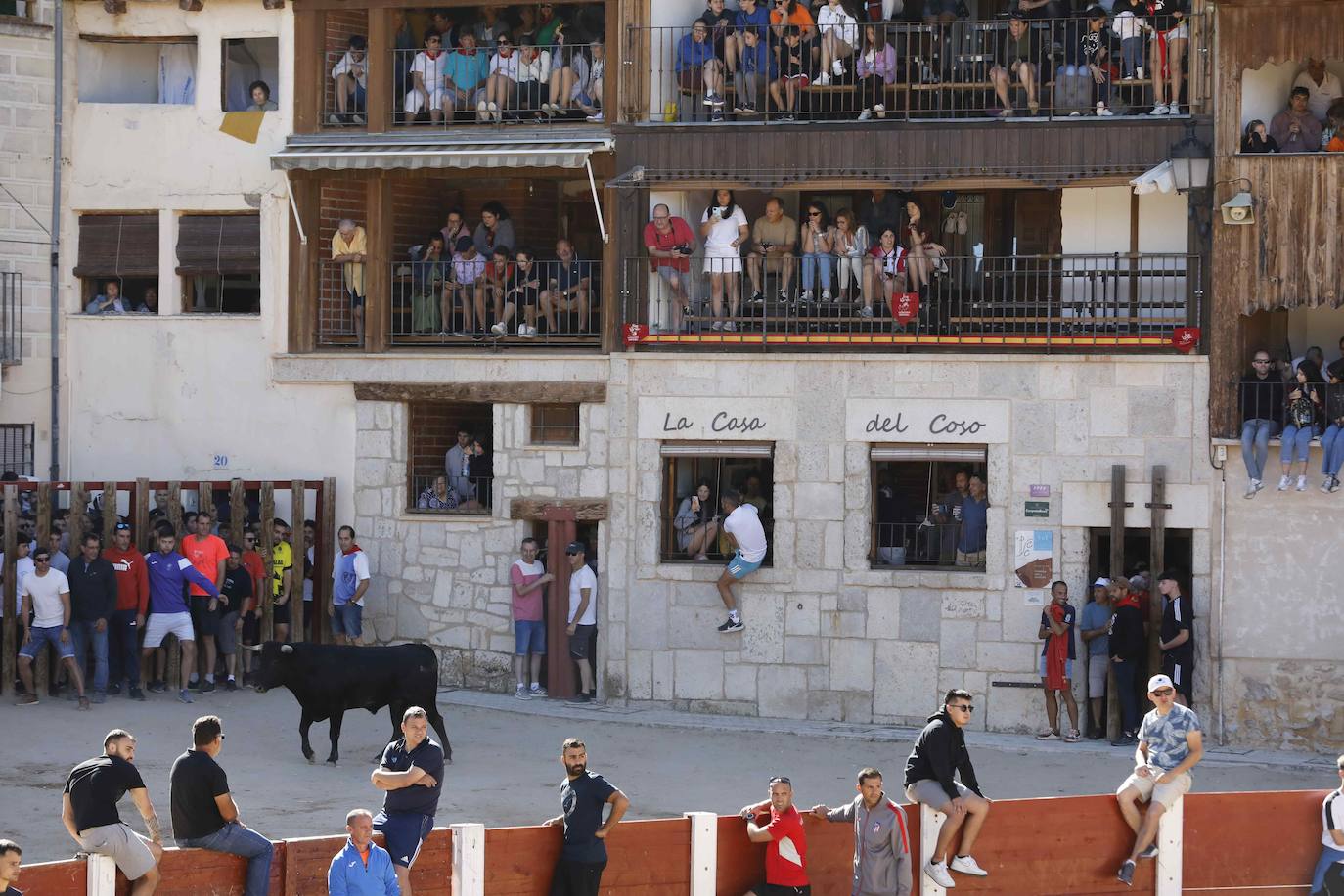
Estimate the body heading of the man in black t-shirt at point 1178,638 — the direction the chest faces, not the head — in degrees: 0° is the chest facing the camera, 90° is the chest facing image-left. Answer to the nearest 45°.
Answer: approximately 90°

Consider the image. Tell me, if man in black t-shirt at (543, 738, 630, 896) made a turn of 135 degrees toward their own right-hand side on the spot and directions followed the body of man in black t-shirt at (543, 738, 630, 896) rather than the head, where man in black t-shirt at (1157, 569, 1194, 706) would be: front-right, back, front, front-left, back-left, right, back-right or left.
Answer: front-right

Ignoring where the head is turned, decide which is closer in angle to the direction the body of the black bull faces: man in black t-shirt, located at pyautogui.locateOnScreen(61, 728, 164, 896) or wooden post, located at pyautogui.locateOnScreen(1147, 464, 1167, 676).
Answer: the man in black t-shirt

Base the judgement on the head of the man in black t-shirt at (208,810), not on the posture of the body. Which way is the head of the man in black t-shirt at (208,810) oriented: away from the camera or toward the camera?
away from the camera

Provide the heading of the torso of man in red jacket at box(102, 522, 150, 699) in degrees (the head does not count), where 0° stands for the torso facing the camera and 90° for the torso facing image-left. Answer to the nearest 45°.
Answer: approximately 0°

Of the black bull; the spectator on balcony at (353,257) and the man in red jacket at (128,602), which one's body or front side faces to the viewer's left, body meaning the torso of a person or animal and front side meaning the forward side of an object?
the black bull

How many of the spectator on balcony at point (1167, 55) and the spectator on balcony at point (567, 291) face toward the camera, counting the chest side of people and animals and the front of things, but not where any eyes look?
2
